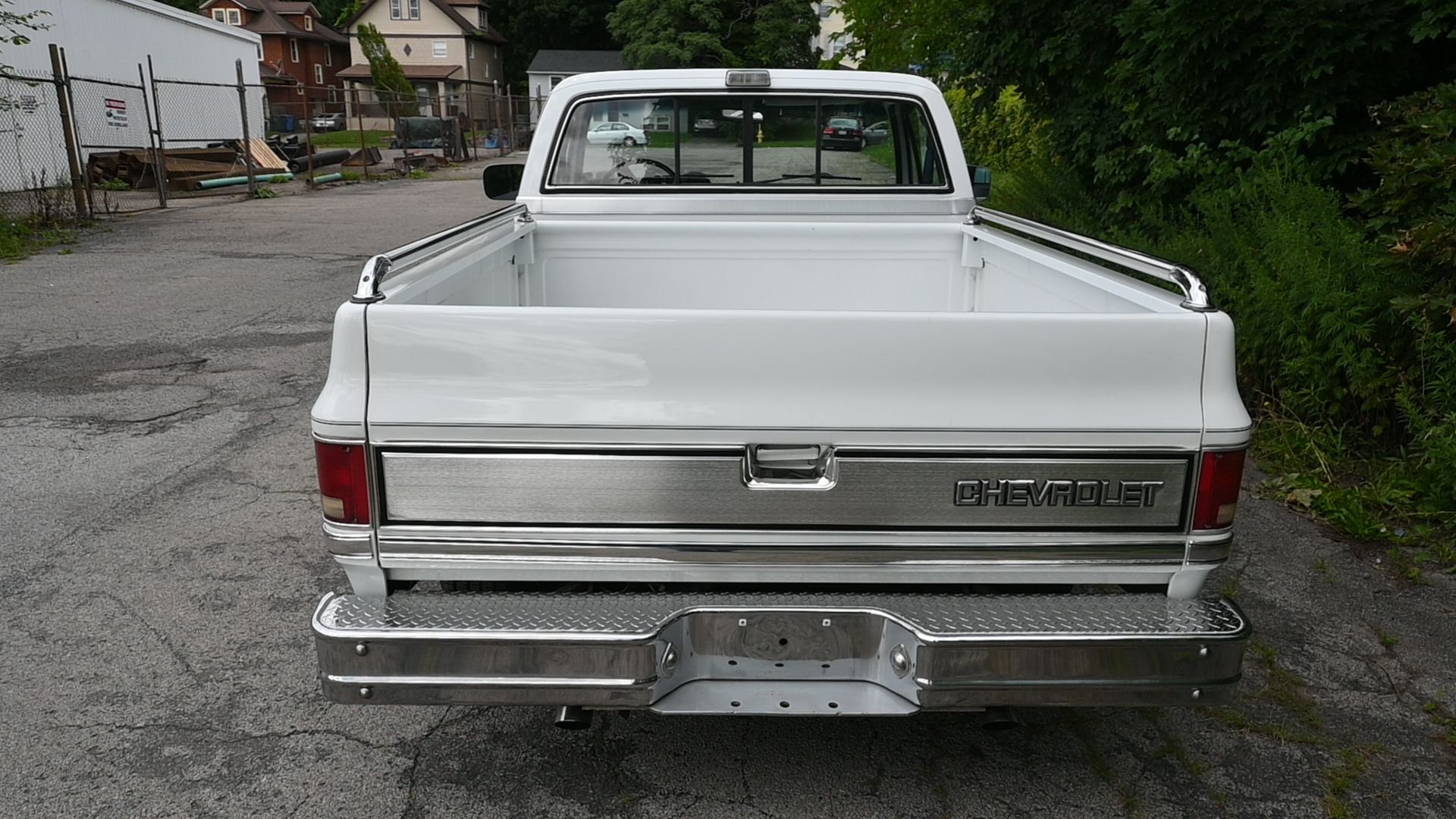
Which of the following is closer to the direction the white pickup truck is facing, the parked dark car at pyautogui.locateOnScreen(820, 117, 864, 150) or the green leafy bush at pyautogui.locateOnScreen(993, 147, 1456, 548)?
the parked dark car

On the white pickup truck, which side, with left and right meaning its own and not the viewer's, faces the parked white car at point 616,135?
front

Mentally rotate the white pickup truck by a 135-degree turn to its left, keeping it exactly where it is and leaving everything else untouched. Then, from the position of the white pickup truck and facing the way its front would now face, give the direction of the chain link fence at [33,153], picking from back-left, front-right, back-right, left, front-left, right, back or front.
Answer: right

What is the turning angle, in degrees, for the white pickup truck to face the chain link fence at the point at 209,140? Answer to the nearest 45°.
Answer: approximately 45° to its left

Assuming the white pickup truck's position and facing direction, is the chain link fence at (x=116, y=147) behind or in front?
in front

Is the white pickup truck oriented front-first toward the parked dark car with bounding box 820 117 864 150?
yes

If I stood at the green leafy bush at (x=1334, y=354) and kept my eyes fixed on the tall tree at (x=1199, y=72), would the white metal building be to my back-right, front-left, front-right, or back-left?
front-left

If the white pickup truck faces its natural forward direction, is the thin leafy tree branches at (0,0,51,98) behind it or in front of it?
in front

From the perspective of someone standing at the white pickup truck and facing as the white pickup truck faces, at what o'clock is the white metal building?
The white metal building is roughly at 11 o'clock from the white pickup truck.

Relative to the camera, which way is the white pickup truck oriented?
away from the camera

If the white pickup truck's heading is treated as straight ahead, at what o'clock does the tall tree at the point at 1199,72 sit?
The tall tree is roughly at 1 o'clock from the white pickup truck.
